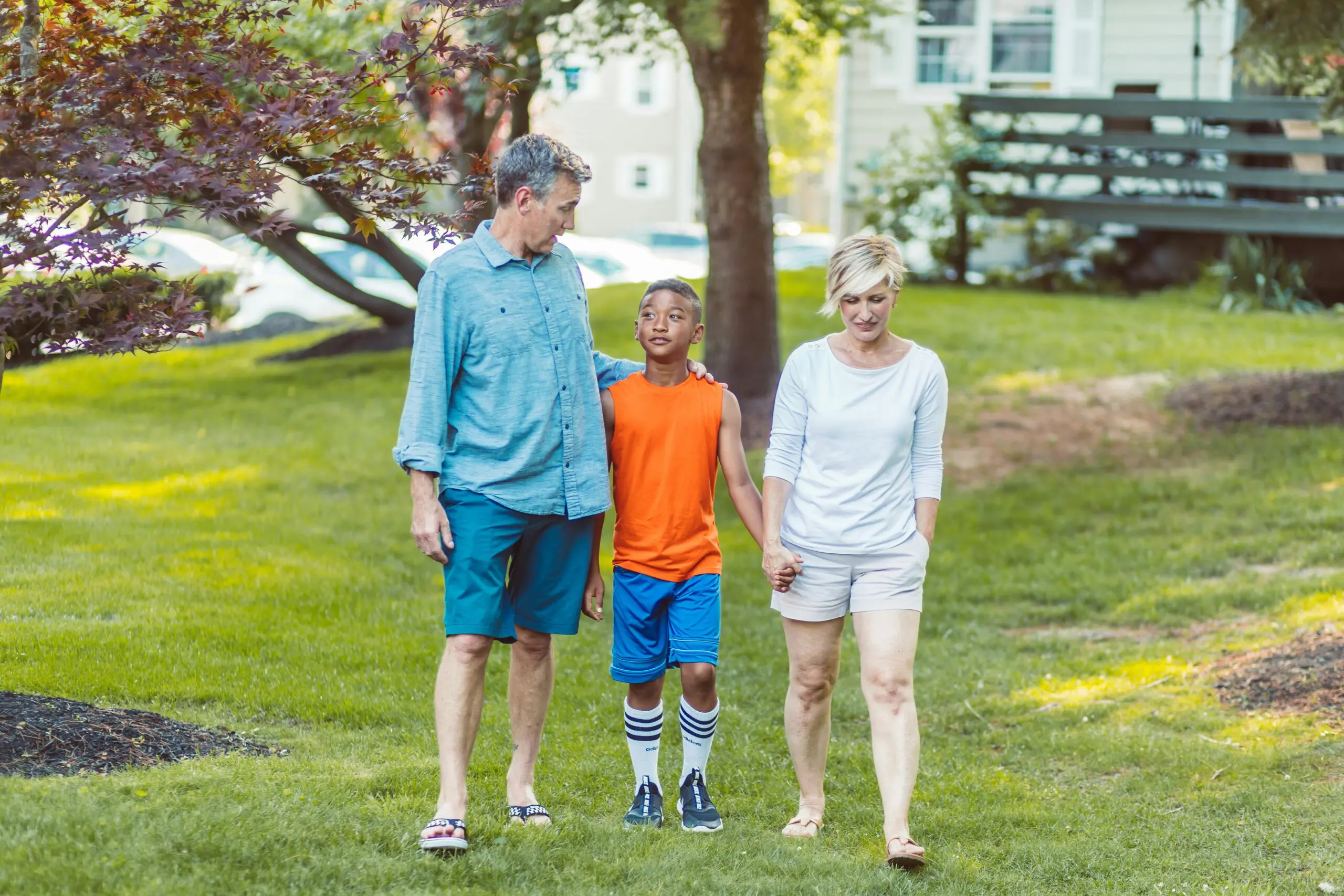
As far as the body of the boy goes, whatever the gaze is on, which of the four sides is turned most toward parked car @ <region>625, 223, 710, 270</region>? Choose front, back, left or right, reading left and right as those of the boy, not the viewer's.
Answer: back

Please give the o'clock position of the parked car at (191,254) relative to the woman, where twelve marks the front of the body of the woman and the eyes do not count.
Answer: The parked car is roughly at 5 o'clock from the woman.

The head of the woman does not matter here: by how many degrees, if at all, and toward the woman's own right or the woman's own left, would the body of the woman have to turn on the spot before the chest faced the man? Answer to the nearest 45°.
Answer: approximately 90° to the woman's own right

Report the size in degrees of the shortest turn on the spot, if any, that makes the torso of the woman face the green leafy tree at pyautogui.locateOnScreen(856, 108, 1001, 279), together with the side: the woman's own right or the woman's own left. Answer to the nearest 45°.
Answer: approximately 180°

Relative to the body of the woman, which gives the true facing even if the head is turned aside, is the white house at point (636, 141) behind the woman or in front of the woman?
behind

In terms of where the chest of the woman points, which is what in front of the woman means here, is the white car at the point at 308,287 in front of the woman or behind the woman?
behind

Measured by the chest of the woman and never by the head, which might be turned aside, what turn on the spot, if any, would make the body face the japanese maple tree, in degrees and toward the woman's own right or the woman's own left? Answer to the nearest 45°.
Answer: approximately 90° to the woman's own right

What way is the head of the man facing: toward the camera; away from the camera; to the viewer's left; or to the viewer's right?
to the viewer's right

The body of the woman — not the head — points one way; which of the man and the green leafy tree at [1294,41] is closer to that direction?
the man
